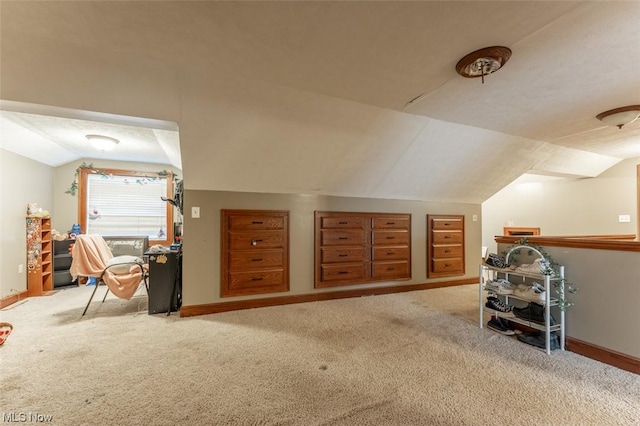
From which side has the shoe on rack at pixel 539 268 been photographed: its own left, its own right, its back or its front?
left

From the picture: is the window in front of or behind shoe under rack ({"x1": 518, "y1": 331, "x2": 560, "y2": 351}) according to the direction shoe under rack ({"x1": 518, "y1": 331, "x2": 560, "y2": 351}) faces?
in front

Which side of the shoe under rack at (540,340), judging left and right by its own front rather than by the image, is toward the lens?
left

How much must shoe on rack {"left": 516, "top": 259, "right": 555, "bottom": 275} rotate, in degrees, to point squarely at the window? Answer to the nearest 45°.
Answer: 0° — it already faces it
